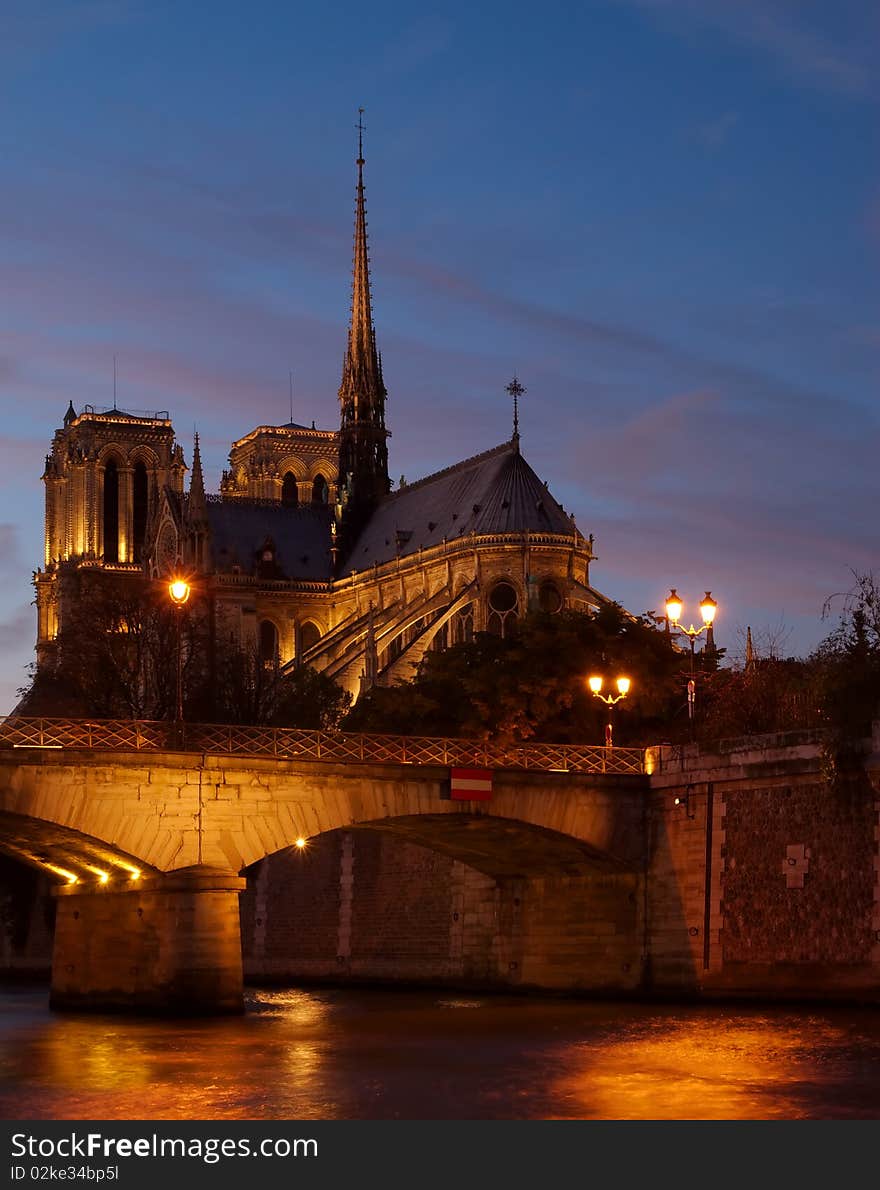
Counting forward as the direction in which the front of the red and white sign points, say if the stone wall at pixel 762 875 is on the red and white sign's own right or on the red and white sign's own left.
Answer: on the red and white sign's own left

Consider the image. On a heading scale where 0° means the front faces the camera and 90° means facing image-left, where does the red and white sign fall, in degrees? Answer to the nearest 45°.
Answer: approximately 0°
